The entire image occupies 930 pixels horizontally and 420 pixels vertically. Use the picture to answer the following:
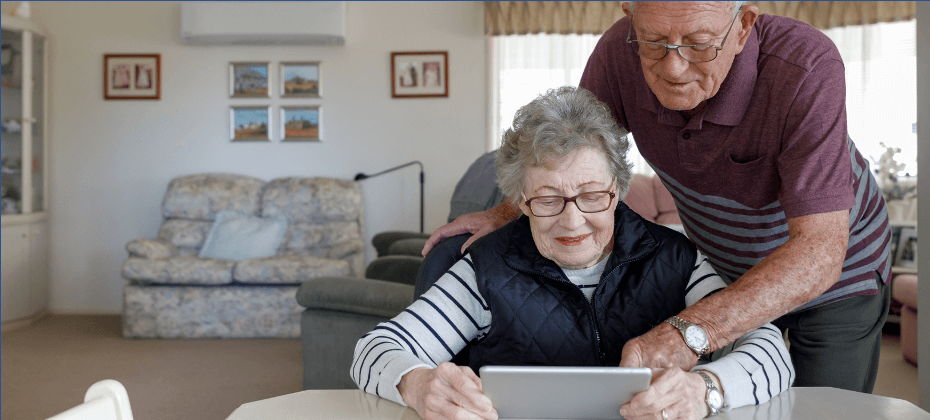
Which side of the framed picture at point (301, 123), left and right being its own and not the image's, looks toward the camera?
front

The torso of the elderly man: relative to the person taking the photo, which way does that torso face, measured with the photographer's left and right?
facing the viewer and to the left of the viewer

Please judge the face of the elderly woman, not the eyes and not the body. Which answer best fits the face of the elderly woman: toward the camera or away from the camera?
toward the camera

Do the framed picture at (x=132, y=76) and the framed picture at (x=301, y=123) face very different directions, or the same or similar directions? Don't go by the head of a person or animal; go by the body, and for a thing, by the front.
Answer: same or similar directions

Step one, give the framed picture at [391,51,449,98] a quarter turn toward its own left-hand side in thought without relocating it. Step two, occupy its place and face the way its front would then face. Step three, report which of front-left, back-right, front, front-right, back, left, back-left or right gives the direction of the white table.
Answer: right

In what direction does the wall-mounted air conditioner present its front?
toward the camera

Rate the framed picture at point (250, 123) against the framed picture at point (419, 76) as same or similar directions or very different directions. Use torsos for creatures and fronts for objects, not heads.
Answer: same or similar directions

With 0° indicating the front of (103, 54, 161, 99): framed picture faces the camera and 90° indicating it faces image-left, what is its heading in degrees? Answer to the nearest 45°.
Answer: approximately 0°

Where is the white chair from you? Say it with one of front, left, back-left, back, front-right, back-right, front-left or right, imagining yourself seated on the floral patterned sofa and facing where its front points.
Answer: front

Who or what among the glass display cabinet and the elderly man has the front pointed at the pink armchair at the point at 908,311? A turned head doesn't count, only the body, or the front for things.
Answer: the glass display cabinet

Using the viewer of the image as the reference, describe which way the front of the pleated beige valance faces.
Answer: facing the viewer

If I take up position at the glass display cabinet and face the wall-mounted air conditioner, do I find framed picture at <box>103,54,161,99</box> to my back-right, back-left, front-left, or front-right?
front-left

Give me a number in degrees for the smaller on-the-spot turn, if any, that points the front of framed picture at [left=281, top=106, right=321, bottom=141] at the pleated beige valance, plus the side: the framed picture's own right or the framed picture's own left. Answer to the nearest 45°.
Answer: approximately 90° to the framed picture's own left

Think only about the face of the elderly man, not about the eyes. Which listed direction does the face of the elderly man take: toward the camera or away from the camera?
toward the camera

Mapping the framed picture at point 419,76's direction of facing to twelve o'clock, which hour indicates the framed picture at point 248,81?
the framed picture at point 248,81 is roughly at 3 o'clock from the framed picture at point 419,76.
